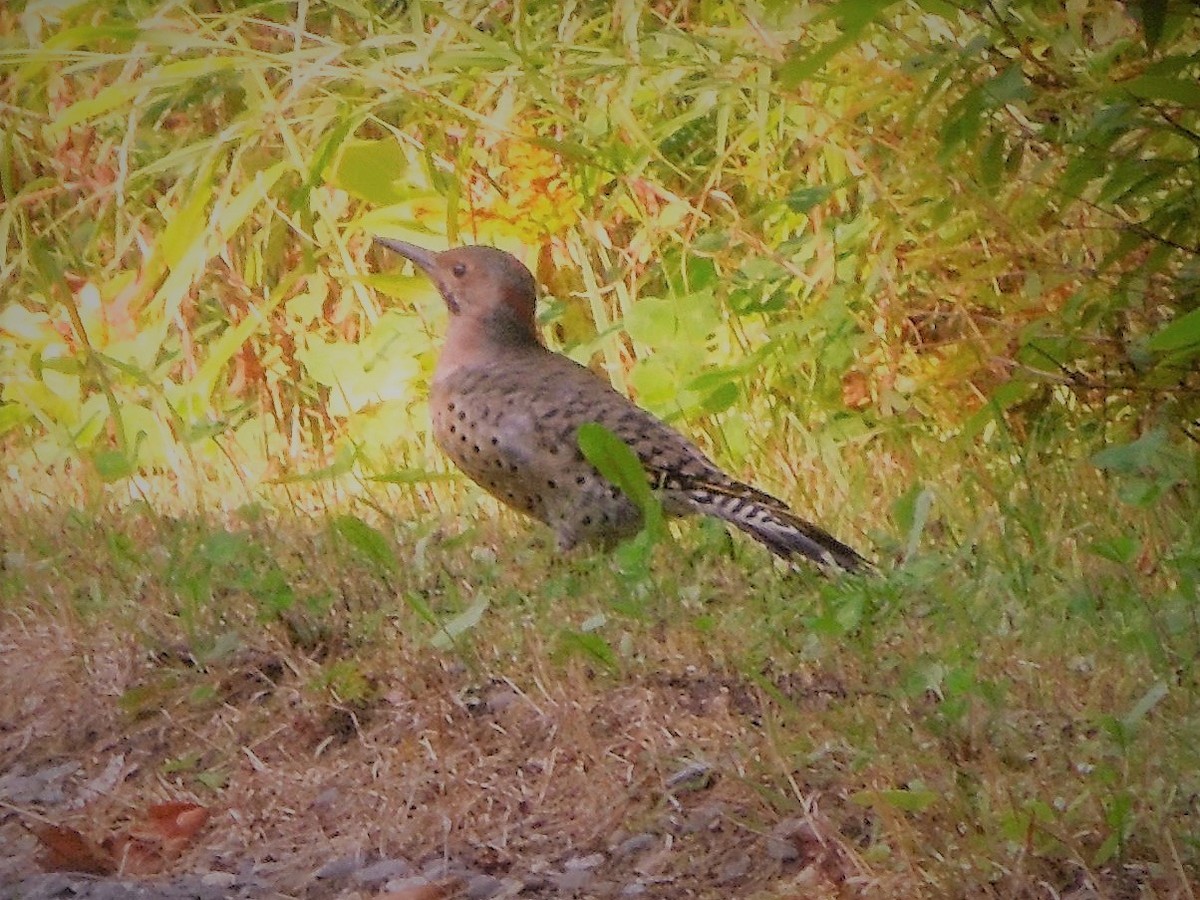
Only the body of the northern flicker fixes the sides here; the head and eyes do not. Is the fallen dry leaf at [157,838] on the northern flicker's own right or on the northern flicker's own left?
on the northern flicker's own left

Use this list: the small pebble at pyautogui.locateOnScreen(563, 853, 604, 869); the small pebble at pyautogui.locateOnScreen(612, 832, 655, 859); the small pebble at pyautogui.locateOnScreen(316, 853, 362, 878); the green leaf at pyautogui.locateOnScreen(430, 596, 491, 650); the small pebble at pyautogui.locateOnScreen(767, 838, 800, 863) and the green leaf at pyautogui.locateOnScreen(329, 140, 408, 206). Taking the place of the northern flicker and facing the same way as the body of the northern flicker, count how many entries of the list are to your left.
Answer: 5

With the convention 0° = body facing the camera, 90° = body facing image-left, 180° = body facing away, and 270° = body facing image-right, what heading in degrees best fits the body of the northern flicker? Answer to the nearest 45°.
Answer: approximately 90°

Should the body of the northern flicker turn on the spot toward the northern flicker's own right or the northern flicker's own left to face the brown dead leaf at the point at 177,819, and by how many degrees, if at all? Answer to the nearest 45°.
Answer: approximately 90° to the northern flicker's own left

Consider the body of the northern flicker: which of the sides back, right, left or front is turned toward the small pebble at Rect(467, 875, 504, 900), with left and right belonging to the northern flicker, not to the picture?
left

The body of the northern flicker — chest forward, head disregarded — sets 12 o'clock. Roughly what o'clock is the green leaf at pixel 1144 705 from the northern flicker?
The green leaf is roughly at 8 o'clock from the northern flicker.

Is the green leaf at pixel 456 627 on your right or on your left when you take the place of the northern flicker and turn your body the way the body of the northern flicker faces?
on your left

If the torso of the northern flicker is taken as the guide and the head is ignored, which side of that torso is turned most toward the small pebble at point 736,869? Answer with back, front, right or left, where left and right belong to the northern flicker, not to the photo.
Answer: left
